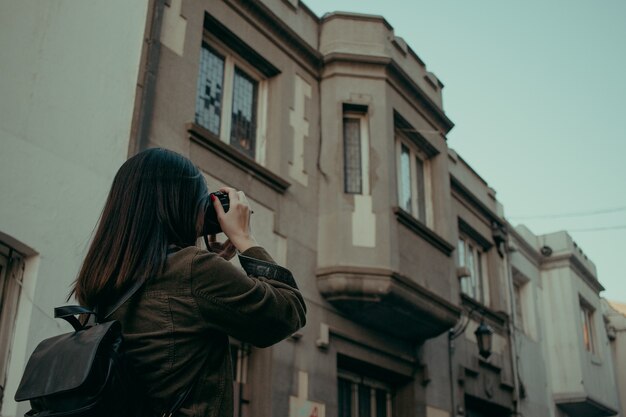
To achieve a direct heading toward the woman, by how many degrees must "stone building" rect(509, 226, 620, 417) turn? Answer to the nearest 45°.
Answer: approximately 45° to its right

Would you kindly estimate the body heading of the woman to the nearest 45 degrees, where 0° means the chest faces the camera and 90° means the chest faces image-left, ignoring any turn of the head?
approximately 225°

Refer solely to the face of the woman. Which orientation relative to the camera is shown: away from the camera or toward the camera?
away from the camera

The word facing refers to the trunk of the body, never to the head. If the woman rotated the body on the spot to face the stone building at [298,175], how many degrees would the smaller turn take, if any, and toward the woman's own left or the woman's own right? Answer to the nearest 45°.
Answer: approximately 45° to the woman's own left
